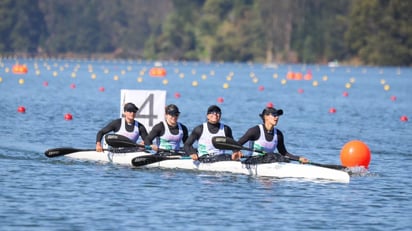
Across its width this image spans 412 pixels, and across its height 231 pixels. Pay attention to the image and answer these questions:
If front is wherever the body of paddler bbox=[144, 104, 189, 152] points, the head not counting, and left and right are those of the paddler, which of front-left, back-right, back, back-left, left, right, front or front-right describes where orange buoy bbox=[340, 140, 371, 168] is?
front-left

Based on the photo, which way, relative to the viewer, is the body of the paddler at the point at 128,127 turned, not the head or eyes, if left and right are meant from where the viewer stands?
facing the viewer and to the right of the viewer

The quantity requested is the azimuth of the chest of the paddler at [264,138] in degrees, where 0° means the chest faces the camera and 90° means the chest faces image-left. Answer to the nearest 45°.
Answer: approximately 315°

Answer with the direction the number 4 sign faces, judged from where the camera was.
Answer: facing the viewer

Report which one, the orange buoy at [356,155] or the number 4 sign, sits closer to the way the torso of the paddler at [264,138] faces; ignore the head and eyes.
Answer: the orange buoy

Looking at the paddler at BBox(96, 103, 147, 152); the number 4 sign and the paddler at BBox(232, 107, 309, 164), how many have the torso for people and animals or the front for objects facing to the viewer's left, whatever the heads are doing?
0

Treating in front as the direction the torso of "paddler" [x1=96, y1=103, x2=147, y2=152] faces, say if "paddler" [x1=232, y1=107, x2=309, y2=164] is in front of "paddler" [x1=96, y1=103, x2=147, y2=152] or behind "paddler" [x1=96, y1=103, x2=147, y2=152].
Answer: in front

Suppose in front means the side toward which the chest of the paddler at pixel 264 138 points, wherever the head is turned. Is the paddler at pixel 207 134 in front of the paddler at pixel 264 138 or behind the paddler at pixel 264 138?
behind

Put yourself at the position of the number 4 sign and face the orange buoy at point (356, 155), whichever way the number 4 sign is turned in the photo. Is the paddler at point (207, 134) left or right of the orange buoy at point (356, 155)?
right

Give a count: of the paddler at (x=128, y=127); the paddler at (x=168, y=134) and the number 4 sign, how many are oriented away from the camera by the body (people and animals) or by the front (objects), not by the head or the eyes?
0

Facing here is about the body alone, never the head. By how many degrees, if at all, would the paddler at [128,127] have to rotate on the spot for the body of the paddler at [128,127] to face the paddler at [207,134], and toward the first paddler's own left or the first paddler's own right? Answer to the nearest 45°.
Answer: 0° — they already face them

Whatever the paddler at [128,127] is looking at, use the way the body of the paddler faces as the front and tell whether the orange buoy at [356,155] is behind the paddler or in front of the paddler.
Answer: in front

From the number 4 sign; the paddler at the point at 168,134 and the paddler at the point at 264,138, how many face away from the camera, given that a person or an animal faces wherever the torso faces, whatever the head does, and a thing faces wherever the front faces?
0
